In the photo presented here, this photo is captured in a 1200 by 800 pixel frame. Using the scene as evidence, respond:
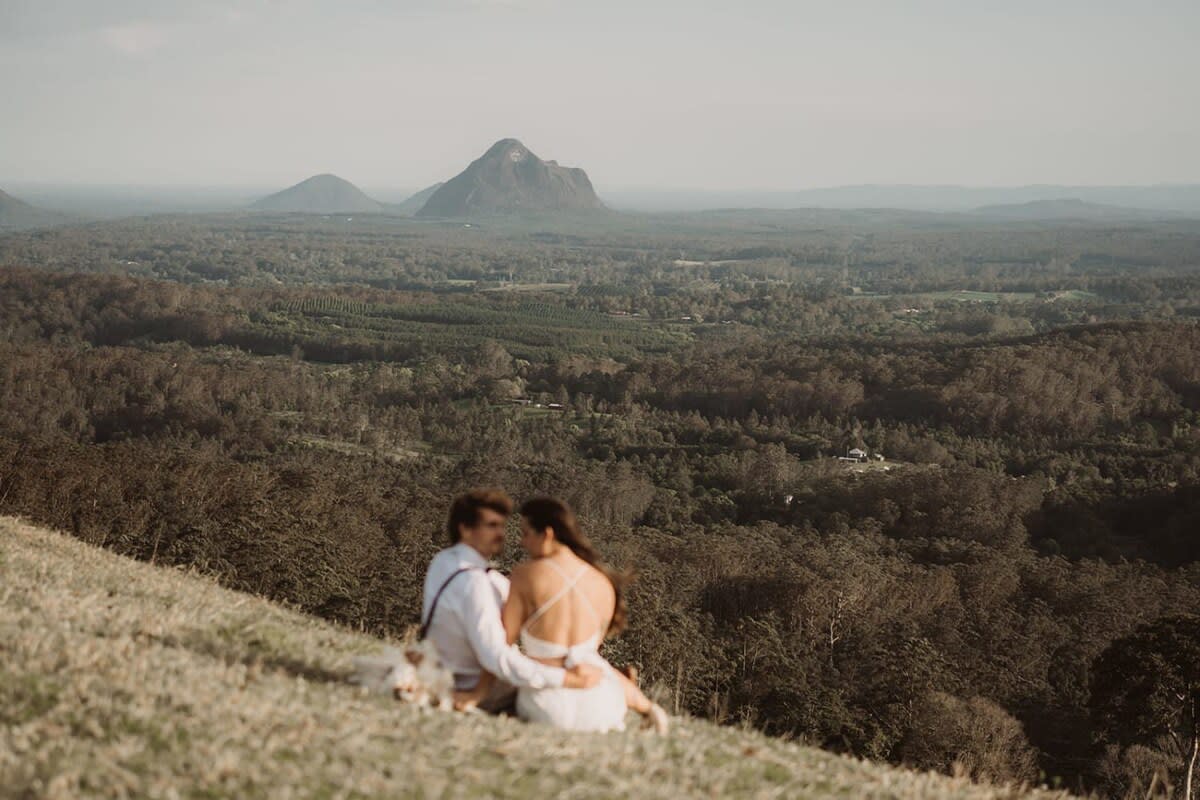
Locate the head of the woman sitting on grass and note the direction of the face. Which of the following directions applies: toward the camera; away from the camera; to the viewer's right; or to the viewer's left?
to the viewer's left

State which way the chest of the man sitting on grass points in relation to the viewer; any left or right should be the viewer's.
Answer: facing away from the viewer and to the right of the viewer

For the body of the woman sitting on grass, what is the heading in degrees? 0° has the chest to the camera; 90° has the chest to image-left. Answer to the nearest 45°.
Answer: approximately 180°

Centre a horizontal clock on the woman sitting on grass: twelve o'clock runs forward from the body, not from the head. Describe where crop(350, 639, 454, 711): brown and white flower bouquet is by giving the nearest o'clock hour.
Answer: The brown and white flower bouquet is roughly at 9 o'clock from the woman sitting on grass.
